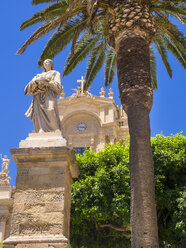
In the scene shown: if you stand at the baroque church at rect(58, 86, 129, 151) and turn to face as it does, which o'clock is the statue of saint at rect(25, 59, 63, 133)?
The statue of saint is roughly at 12 o'clock from the baroque church.

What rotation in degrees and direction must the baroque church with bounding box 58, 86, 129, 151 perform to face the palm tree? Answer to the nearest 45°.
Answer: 0° — it already faces it

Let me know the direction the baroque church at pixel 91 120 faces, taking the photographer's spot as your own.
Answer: facing the viewer

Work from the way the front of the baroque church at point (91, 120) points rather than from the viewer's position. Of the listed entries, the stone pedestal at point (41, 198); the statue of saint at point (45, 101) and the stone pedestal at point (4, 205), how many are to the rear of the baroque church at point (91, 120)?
0

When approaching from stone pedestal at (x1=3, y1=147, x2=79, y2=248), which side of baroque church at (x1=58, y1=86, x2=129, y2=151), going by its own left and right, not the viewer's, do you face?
front

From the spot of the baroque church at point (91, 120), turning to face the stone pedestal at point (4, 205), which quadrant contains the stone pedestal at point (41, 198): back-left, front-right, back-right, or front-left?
front-left

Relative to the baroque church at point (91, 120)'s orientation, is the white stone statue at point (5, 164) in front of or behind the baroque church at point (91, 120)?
in front
